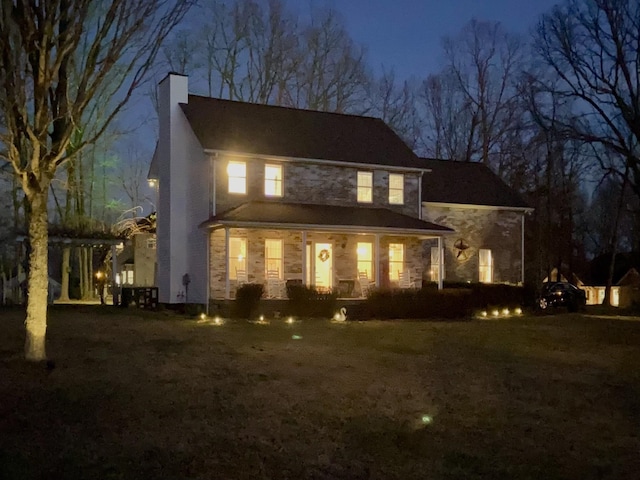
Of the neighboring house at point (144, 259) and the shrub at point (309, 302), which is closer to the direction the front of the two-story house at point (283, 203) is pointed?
the shrub

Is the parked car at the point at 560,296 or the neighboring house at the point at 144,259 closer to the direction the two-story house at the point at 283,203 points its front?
the parked car

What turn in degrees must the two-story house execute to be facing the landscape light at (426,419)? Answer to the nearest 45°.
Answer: approximately 45° to its right

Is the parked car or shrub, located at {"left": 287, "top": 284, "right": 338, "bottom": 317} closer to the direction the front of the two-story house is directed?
the shrub

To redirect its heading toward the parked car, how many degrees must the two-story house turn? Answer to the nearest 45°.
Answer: approximately 90° to its left

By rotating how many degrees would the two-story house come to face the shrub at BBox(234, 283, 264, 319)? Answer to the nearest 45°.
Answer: approximately 45° to its right

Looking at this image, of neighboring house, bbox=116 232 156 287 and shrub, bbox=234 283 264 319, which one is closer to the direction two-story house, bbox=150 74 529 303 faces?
the shrub

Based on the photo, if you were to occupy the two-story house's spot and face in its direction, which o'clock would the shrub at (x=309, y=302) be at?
The shrub is roughly at 1 o'clock from the two-story house.

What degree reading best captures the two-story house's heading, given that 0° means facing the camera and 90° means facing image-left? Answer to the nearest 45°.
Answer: approximately 315°
